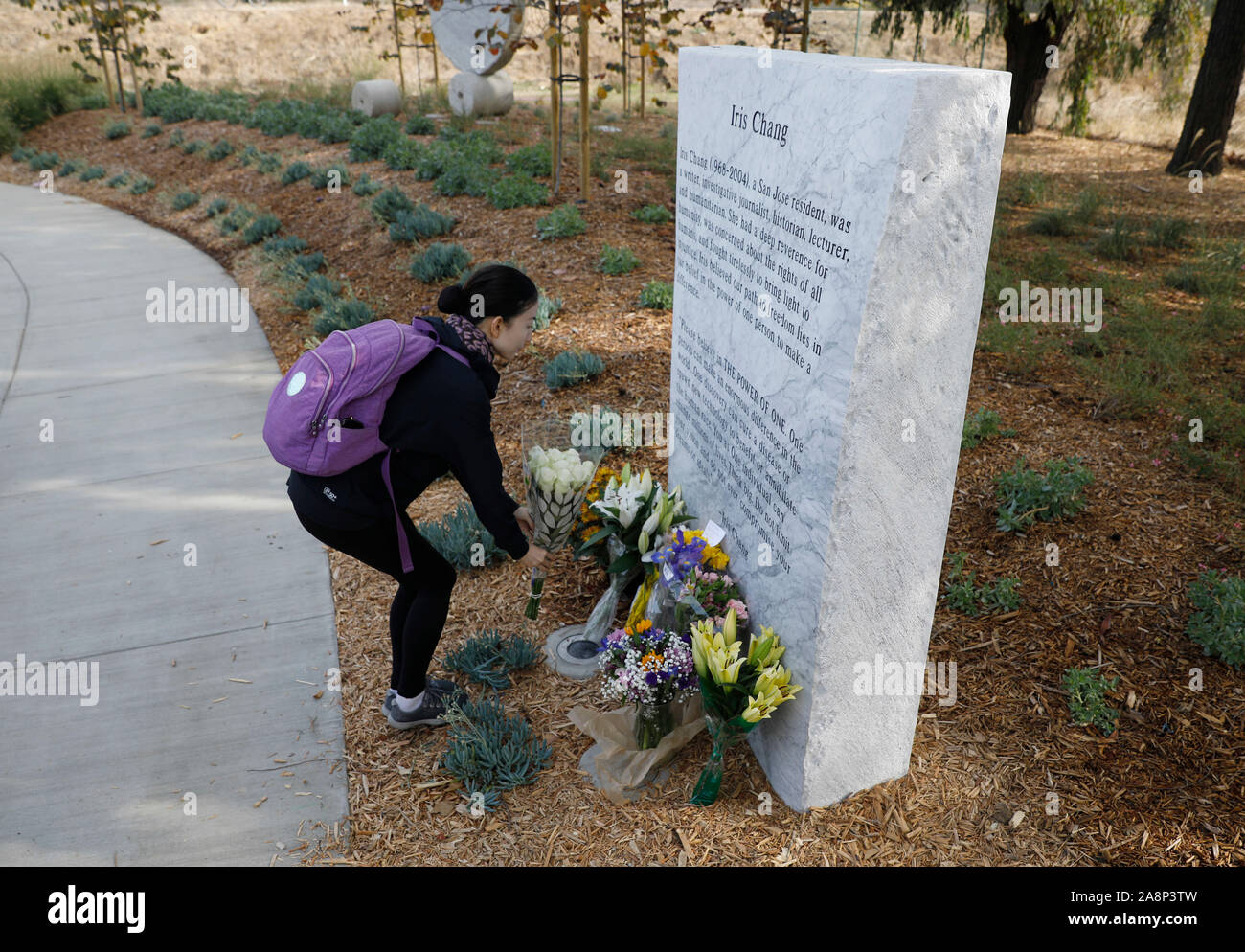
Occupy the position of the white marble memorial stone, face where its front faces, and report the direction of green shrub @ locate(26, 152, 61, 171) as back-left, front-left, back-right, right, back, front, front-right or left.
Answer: right

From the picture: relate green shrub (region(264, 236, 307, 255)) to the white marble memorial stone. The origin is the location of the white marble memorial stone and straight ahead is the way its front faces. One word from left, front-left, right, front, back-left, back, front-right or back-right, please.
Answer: right

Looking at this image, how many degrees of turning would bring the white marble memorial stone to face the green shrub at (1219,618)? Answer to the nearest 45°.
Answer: approximately 180°

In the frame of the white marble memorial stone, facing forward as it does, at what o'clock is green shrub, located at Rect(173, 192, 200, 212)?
The green shrub is roughly at 3 o'clock from the white marble memorial stone.

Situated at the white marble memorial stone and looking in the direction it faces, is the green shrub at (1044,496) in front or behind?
behind

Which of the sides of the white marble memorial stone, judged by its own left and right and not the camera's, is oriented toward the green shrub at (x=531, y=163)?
right

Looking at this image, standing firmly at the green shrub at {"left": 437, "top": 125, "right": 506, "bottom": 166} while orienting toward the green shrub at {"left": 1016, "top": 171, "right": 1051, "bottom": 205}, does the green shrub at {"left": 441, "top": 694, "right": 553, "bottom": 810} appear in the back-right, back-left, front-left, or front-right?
front-right

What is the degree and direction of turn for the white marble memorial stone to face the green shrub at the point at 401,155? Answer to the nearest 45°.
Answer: approximately 90° to its right

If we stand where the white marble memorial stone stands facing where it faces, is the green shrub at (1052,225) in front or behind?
behind

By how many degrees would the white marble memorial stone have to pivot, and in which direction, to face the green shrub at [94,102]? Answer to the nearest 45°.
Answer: approximately 90° to its right

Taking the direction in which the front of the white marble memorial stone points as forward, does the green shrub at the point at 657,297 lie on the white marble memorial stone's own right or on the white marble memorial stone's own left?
on the white marble memorial stone's own right

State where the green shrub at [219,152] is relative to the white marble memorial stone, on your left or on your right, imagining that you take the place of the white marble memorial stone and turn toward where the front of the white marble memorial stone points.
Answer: on your right

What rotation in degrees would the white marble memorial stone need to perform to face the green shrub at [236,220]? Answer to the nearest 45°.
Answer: approximately 90° to its right

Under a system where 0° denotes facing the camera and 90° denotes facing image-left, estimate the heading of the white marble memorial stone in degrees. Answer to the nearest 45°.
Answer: approximately 45°

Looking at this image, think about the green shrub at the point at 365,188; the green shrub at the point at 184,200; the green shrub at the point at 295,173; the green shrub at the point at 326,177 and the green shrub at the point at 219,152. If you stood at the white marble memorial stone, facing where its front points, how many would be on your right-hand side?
5

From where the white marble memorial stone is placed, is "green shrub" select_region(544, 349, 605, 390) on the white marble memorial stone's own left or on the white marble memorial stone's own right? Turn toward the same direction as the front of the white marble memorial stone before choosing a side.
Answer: on the white marble memorial stone's own right
